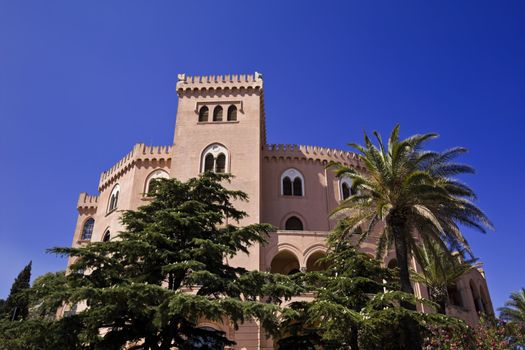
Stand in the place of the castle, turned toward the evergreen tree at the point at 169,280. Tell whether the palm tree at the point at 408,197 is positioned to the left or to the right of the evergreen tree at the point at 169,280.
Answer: left

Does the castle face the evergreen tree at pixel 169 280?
yes

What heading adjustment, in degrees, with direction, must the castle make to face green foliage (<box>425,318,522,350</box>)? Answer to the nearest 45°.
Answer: approximately 45° to its left

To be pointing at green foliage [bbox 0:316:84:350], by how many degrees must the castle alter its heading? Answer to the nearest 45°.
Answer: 0° — it already faces it

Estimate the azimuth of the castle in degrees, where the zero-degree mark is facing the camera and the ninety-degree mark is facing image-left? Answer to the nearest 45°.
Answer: approximately 0°
